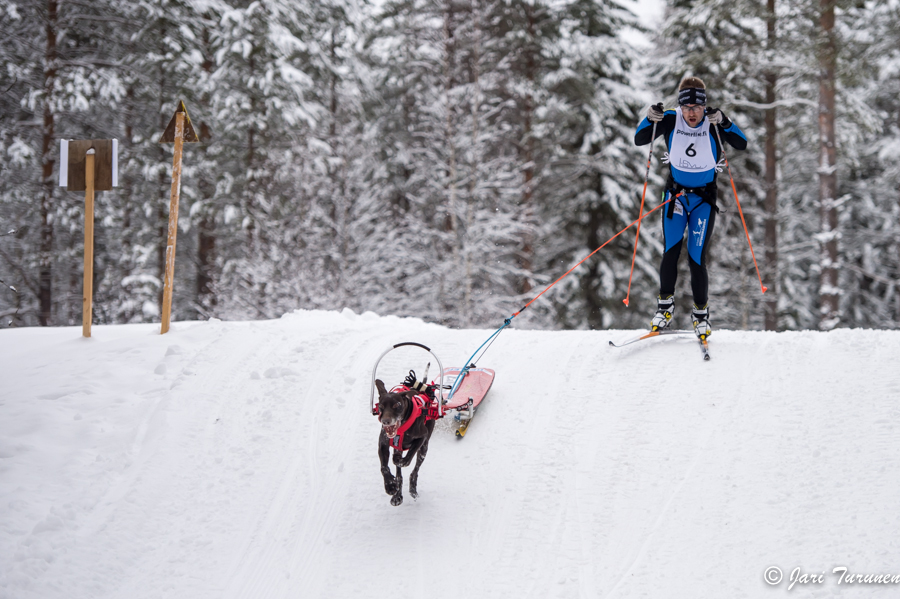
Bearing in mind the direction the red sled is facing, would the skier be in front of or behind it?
behind

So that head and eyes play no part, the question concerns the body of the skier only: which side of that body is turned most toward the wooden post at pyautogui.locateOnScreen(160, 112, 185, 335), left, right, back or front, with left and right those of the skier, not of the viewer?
right

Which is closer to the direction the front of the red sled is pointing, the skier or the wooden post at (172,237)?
the wooden post

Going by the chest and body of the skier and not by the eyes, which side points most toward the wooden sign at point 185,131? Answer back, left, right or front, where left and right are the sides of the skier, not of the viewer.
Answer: right

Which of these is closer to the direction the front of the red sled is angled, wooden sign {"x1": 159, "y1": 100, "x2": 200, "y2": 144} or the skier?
the wooden sign

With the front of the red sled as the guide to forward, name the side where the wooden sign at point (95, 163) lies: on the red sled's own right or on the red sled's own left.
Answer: on the red sled's own right

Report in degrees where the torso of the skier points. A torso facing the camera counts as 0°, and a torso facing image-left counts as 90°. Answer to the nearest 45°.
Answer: approximately 0°

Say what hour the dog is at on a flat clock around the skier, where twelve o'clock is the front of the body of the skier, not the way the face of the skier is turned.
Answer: The dog is roughly at 1 o'clock from the skier.

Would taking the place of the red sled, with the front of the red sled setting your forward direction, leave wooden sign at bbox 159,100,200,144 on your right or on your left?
on your right

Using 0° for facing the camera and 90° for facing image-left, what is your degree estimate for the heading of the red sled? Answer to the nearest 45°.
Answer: approximately 45°
